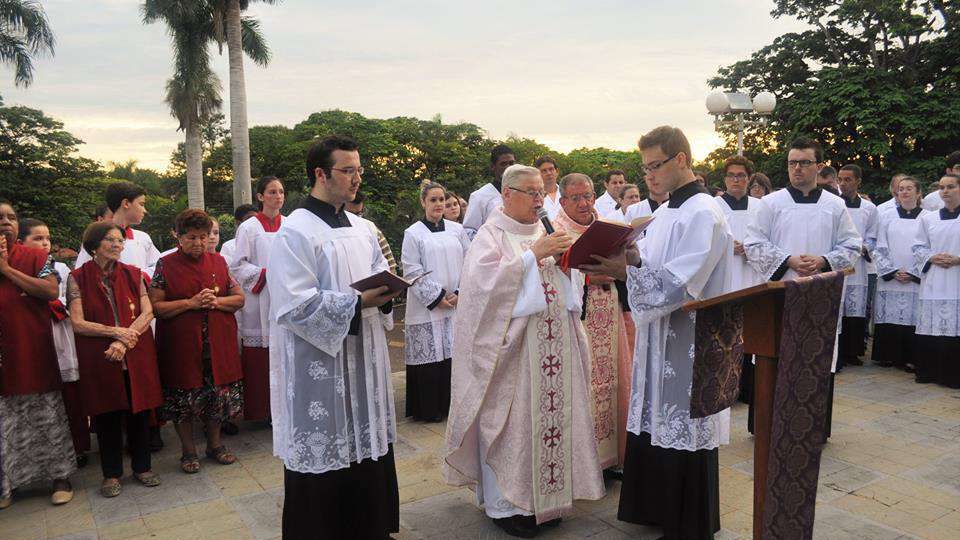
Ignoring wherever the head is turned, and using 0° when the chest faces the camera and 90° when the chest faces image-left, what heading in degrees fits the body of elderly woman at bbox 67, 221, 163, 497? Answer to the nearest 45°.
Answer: approximately 315°

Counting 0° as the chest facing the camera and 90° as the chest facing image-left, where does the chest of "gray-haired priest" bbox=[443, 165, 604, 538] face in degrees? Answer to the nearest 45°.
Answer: approximately 315°

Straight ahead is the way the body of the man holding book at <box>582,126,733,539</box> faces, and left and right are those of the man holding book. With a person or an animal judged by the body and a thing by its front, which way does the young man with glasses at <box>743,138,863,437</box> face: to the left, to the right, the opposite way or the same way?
to the left

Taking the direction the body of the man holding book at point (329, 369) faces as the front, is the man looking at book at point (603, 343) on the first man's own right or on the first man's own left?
on the first man's own left

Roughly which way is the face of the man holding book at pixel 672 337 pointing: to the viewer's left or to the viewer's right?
to the viewer's left

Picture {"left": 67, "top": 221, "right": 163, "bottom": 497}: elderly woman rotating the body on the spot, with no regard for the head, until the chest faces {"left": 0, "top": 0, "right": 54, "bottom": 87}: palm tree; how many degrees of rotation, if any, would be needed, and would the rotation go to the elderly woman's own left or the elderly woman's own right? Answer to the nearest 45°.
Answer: approximately 135° to the elderly woman's own left

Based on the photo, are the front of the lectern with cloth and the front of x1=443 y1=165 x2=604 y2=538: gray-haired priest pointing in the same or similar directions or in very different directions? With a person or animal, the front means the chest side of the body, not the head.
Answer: same or similar directions

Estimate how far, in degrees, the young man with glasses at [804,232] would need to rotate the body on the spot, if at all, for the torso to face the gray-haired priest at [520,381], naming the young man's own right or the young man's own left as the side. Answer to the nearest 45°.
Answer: approximately 45° to the young man's own right

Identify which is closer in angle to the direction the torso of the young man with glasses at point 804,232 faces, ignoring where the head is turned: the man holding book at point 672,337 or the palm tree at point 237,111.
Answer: the man holding book

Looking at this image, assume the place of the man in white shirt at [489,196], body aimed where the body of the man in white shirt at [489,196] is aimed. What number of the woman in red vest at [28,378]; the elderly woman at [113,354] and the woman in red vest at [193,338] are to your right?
3

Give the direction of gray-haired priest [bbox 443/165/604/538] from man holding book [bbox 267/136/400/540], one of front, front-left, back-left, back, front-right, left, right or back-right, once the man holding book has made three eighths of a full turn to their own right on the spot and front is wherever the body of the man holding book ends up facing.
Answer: back

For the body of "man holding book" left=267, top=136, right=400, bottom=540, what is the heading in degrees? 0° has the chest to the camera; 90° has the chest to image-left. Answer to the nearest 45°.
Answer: approximately 315°

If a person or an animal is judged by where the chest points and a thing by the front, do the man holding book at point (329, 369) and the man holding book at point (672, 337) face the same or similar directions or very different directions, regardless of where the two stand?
very different directions

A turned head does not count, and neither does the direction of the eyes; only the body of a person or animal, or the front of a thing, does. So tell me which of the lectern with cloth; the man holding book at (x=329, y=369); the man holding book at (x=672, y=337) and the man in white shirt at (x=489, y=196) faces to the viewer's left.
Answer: the man holding book at (x=672, y=337)

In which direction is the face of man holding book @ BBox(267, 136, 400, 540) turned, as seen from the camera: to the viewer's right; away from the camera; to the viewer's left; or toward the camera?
to the viewer's right

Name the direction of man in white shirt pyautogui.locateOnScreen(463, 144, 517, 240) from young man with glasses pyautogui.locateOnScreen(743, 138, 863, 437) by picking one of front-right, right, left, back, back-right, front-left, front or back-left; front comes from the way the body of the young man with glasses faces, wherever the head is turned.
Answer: right

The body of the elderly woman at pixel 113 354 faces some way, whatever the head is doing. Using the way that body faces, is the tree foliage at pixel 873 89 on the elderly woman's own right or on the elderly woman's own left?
on the elderly woman's own left
